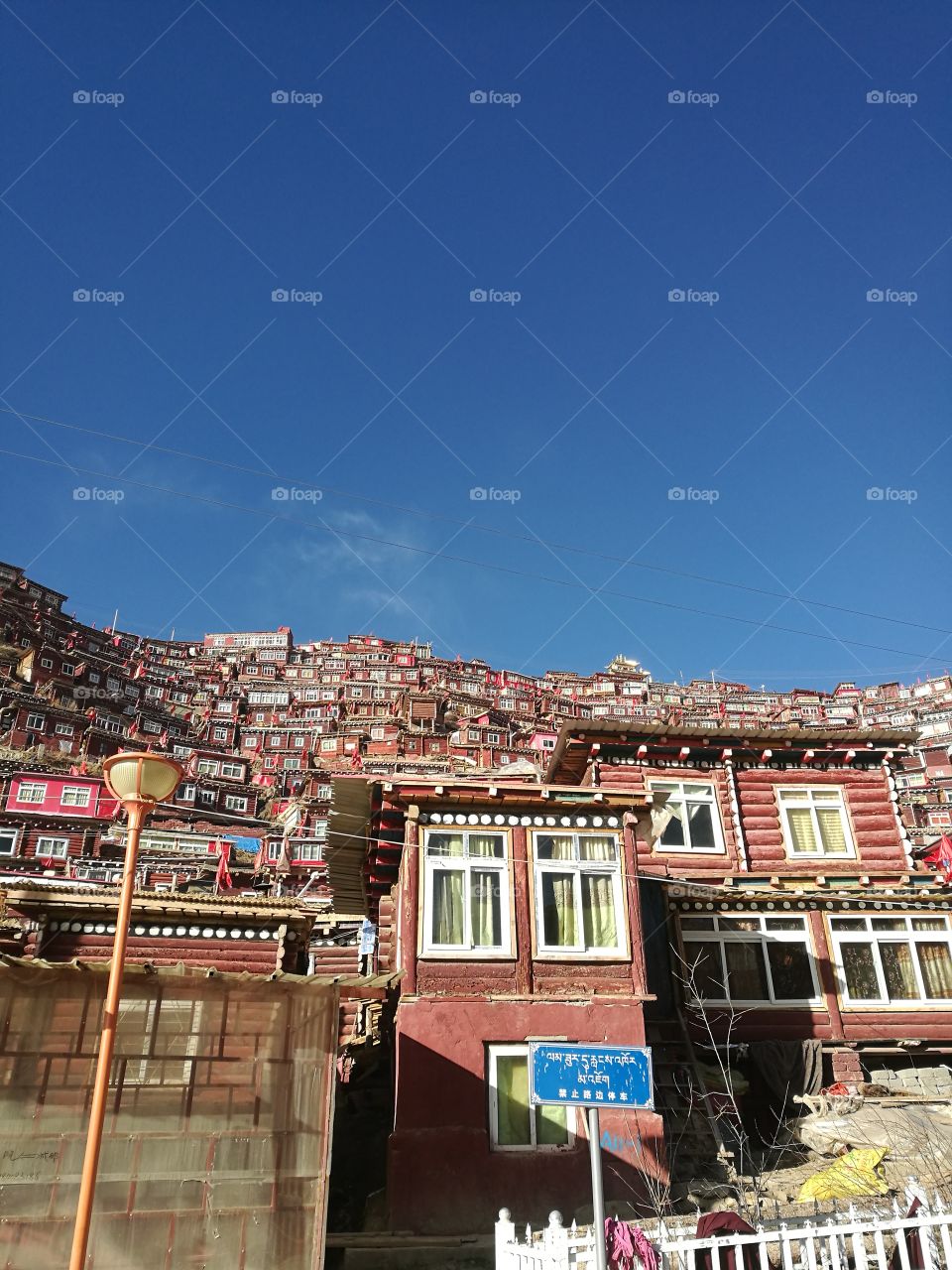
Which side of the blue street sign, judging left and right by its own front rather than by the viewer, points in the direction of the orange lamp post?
right

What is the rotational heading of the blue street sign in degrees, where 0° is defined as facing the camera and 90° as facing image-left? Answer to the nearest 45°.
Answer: approximately 0°
